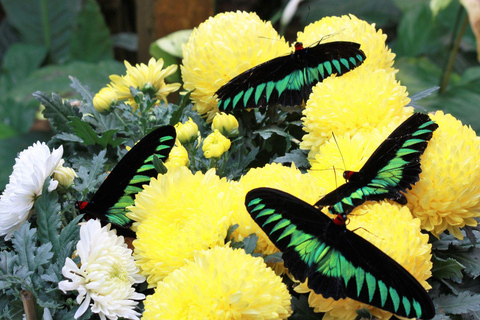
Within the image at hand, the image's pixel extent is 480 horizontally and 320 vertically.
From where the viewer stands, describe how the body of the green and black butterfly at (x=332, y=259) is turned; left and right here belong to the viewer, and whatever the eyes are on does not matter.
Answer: facing away from the viewer and to the right of the viewer

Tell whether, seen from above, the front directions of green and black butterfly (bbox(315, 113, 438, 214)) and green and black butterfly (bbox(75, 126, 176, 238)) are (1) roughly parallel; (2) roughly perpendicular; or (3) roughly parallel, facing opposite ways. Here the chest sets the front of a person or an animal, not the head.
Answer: roughly parallel

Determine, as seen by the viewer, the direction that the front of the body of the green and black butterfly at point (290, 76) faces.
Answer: away from the camera

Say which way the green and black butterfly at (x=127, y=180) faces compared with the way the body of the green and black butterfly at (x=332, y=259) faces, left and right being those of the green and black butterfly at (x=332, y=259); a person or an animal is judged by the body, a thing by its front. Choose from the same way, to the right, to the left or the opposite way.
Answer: to the left

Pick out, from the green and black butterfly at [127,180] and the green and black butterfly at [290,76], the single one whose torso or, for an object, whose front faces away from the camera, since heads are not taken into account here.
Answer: the green and black butterfly at [290,76]

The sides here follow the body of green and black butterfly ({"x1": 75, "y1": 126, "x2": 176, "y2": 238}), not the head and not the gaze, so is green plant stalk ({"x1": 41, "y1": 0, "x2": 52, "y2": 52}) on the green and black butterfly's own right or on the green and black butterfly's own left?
on the green and black butterfly's own right

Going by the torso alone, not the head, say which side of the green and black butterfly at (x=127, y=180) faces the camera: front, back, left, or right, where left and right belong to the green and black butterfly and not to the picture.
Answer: left

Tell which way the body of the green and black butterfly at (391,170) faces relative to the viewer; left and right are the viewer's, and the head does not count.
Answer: facing away from the viewer and to the left of the viewer

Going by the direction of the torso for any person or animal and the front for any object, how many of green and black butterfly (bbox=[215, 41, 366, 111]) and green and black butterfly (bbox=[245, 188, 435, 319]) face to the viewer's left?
0
